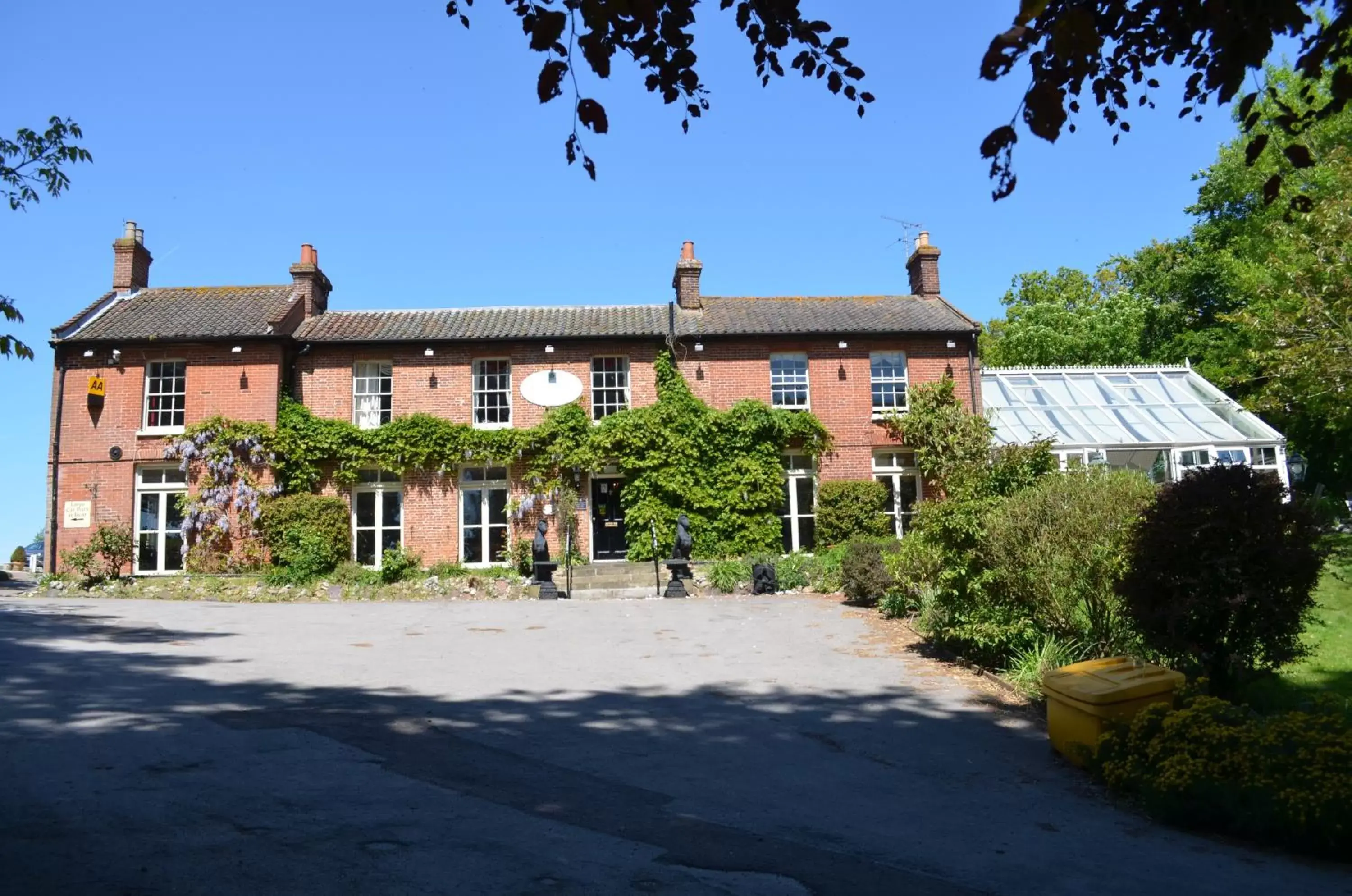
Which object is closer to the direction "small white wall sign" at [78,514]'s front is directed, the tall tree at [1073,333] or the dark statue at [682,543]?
the dark statue

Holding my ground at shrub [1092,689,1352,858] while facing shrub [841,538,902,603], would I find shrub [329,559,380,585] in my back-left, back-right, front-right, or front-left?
front-left

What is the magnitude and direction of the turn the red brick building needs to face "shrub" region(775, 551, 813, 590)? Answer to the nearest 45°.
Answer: approximately 45° to its left

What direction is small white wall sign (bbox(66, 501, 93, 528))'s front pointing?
toward the camera

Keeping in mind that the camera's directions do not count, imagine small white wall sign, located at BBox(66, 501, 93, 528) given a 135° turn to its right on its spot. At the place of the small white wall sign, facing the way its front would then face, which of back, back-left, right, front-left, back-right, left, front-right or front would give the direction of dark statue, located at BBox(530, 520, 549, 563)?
back

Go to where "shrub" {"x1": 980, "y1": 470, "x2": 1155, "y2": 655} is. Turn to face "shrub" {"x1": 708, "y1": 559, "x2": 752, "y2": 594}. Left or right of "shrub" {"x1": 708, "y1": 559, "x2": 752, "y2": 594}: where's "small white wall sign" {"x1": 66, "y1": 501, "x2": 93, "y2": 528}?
left

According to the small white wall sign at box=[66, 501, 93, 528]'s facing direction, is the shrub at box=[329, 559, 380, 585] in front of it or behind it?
in front

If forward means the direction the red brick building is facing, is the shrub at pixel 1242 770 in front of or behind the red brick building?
in front

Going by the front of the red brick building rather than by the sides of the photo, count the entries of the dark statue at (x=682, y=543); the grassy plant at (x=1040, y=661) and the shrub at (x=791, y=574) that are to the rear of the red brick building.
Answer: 0

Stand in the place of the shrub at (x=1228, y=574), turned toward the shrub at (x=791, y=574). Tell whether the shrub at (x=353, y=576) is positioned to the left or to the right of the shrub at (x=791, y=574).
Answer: left

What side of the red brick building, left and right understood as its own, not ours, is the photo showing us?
front

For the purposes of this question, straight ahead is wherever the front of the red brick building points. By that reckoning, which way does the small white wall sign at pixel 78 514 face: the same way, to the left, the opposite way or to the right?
the same way

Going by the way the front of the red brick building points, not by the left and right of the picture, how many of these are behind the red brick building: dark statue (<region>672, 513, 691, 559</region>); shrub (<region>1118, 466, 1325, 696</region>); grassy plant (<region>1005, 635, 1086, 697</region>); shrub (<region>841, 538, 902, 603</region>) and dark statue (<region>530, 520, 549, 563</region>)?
0
